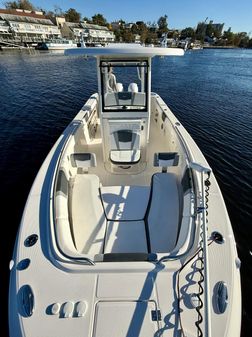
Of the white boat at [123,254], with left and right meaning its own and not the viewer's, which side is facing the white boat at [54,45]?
back

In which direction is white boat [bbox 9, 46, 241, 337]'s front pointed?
toward the camera
